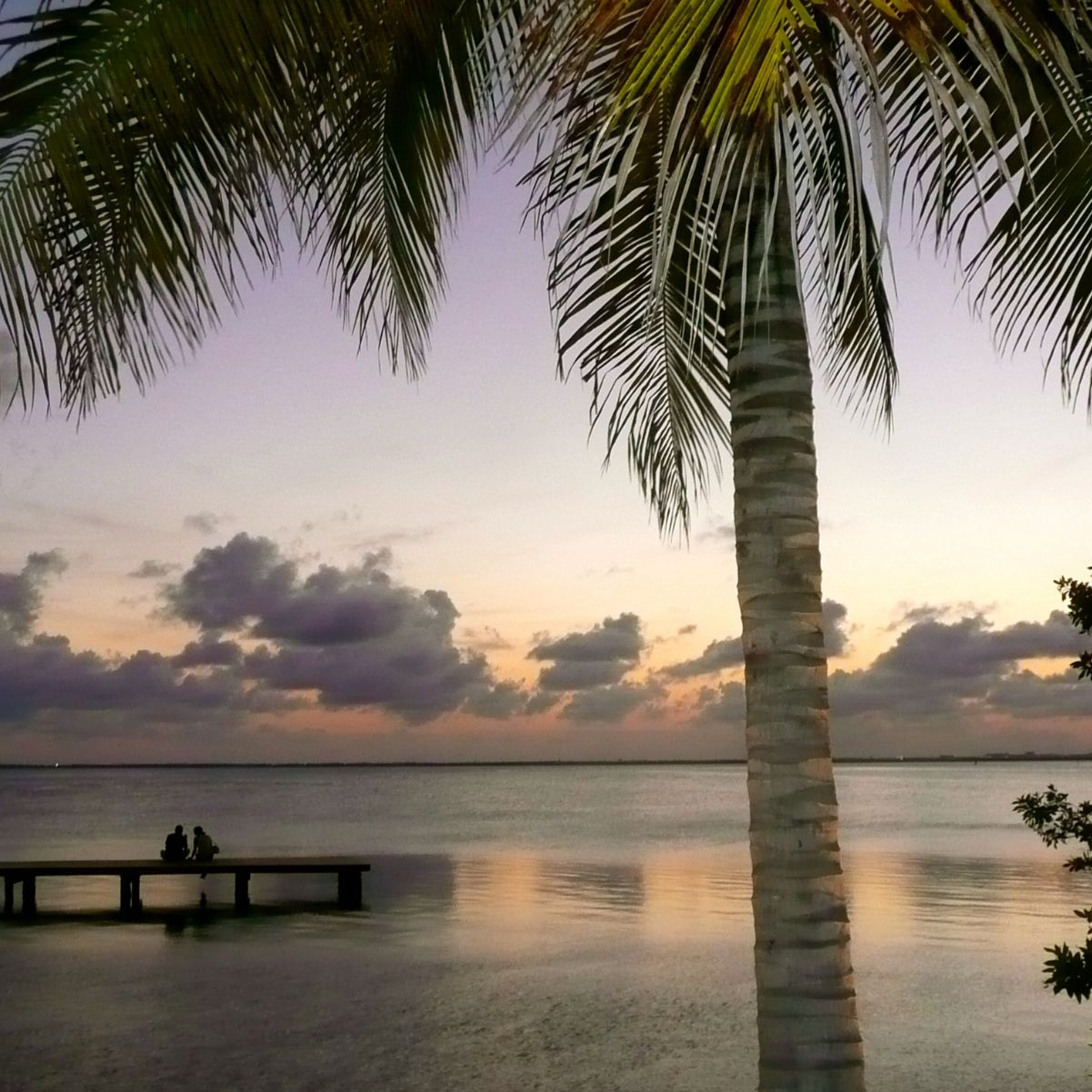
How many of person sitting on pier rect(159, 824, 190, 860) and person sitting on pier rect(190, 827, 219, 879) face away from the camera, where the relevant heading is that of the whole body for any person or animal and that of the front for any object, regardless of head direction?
2

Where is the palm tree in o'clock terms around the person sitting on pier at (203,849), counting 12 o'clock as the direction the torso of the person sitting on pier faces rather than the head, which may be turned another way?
The palm tree is roughly at 6 o'clock from the person sitting on pier.

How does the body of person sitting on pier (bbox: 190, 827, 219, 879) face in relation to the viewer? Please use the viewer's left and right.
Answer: facing away from the viewer

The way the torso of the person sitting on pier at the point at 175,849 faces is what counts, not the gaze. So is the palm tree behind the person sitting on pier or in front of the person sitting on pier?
behind

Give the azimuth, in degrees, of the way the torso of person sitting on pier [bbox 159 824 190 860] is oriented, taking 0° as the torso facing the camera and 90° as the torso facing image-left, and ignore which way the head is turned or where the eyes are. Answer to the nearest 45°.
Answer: approximately 180°
